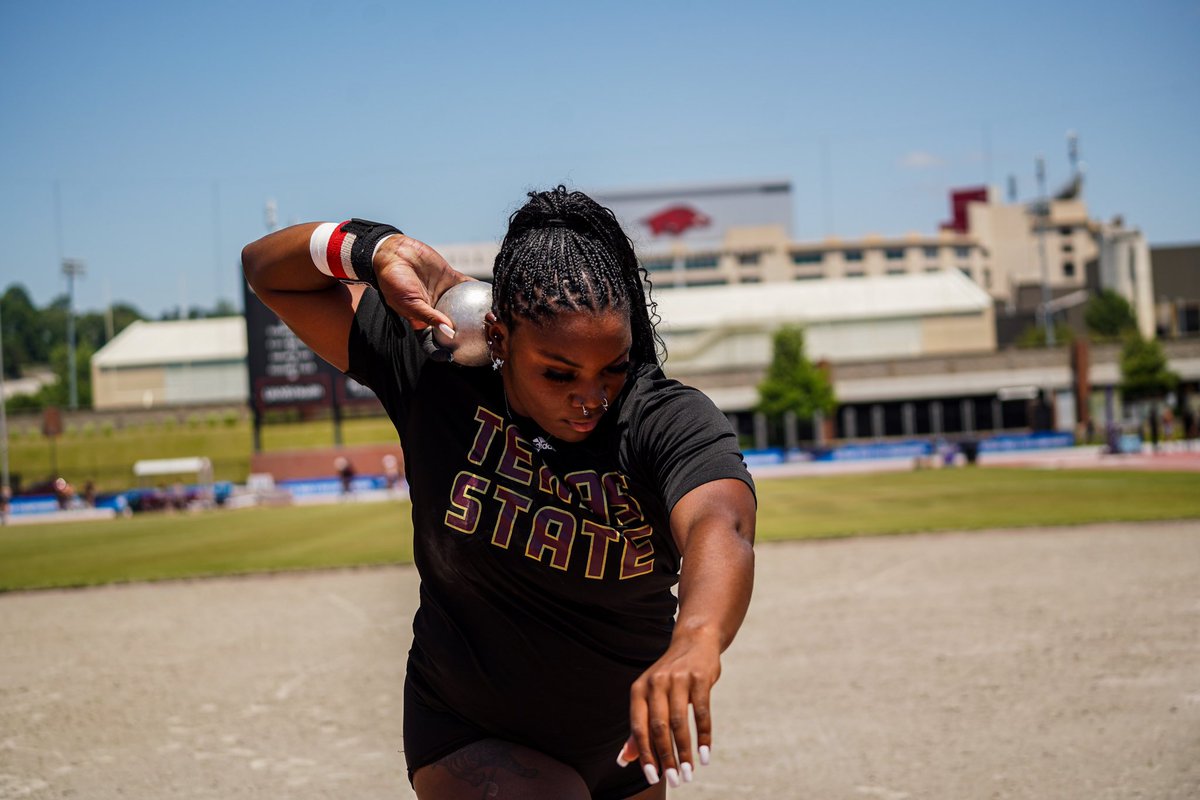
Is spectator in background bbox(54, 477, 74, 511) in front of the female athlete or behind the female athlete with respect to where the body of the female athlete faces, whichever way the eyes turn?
behind

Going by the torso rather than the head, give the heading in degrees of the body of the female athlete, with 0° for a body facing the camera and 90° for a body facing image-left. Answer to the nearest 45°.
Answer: approximately 0°
